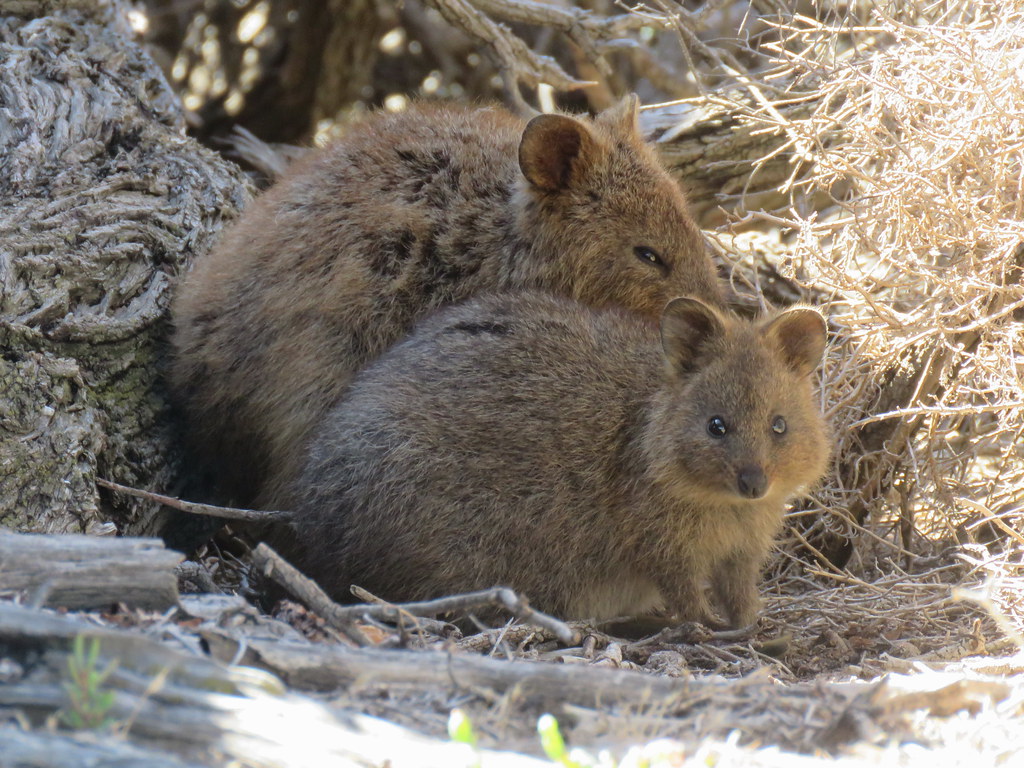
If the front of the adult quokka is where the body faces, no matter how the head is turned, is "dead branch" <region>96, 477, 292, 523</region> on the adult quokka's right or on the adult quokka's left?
on the adult quokka's right

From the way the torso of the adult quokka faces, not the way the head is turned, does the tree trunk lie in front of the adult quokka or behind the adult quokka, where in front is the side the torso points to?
behind

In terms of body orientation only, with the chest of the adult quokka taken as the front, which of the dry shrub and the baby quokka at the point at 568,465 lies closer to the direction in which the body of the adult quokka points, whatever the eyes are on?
the dry shrub

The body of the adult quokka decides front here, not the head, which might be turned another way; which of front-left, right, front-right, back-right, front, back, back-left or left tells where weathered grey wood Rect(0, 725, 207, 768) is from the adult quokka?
right

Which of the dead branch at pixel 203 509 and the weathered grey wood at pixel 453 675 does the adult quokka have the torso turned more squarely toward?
the weathered grey wood

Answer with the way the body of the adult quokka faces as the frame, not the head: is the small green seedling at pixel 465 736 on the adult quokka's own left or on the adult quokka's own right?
on the adult quokka's own right

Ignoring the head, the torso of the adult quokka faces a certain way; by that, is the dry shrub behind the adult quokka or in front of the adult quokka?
in front

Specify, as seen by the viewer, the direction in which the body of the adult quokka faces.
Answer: to the viewer's right

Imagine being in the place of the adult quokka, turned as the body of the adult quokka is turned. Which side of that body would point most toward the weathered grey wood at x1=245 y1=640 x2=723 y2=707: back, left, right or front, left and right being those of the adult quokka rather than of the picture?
right

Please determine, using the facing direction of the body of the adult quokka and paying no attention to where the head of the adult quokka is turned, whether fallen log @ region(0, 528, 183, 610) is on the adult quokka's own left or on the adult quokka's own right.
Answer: on the adult quokka's own right
